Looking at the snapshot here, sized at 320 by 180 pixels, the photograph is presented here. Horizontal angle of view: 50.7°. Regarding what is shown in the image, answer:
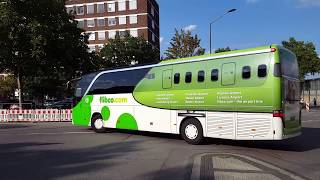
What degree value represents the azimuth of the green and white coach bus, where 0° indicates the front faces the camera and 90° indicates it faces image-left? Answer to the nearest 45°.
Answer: approximately 135°

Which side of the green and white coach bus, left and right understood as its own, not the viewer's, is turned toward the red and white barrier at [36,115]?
front

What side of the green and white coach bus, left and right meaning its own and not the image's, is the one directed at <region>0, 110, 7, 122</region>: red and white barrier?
front
